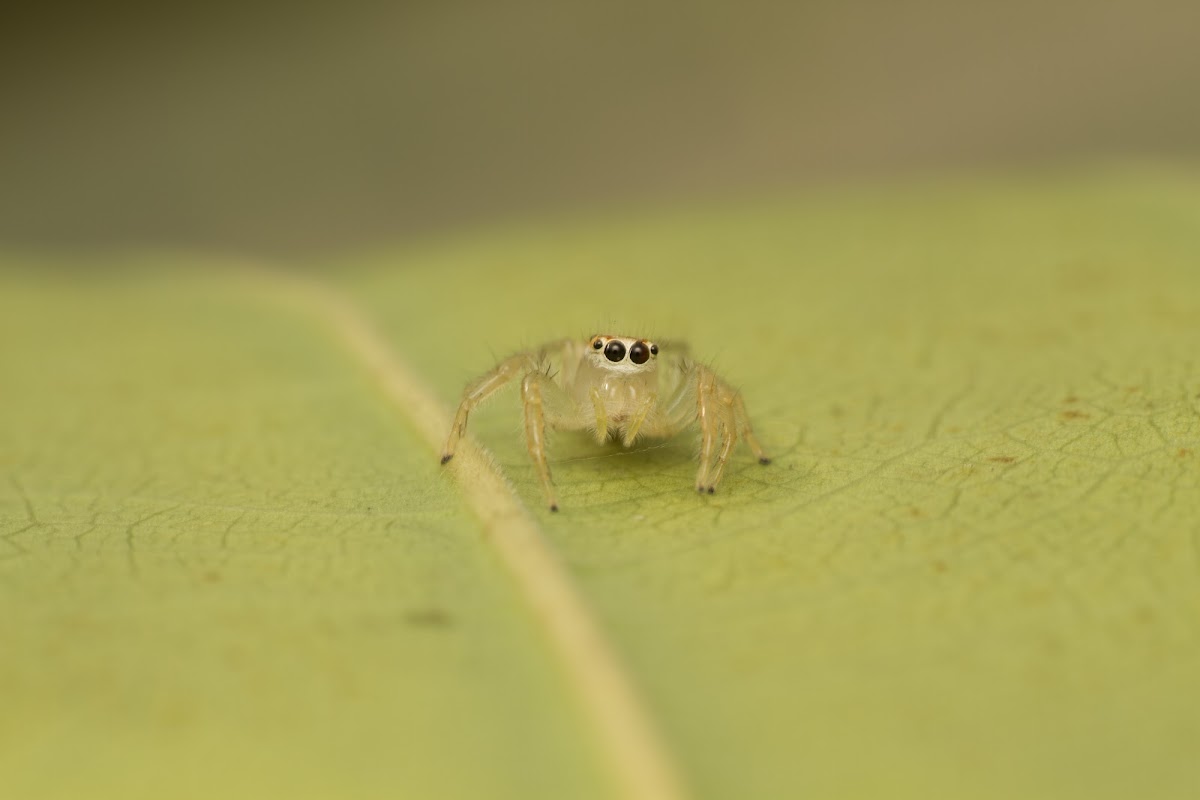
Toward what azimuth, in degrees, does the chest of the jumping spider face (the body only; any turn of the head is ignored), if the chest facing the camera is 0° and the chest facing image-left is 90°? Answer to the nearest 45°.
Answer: approximately 0°
